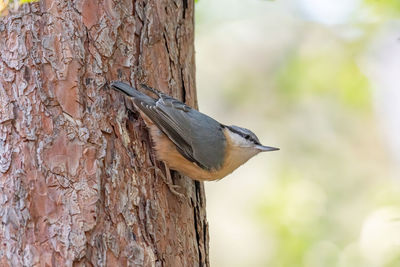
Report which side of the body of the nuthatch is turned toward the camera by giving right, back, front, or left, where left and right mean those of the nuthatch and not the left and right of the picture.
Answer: right
